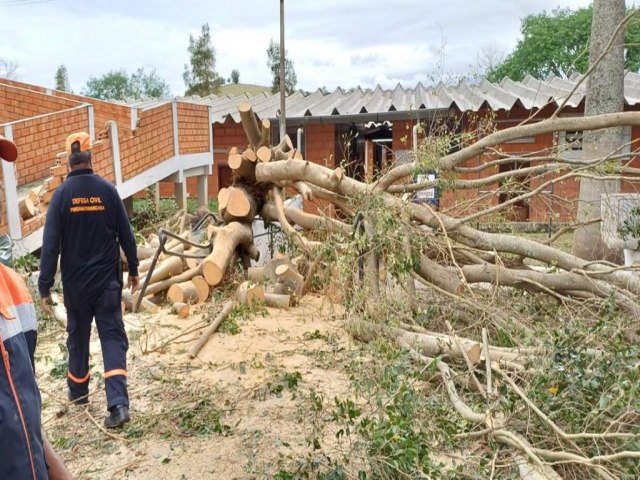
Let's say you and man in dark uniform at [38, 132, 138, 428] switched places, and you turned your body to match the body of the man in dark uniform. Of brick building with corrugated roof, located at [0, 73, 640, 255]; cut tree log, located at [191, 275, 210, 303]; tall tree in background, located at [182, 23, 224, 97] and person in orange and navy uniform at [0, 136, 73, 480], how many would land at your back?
1

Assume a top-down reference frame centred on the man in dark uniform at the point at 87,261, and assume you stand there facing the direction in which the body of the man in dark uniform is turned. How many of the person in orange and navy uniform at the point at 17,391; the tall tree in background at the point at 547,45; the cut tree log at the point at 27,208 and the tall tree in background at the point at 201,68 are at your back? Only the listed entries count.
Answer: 1

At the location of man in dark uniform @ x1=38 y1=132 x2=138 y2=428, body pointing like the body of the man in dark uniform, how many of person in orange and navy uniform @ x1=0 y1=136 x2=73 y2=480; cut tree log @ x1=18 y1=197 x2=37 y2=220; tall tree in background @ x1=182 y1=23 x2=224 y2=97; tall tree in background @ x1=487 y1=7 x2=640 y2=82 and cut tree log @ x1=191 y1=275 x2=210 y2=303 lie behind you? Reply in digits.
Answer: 1

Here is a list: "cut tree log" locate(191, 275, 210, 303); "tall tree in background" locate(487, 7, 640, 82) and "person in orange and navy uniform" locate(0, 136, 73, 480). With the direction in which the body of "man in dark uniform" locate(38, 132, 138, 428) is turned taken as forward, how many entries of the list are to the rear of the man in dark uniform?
1

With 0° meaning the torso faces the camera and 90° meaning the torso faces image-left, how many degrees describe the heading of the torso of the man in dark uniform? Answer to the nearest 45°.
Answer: approximately 180°

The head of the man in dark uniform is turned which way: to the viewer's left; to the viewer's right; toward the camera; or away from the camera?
away from the camera

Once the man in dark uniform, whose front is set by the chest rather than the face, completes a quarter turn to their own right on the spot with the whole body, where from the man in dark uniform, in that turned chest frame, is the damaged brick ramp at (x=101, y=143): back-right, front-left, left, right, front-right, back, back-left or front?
left

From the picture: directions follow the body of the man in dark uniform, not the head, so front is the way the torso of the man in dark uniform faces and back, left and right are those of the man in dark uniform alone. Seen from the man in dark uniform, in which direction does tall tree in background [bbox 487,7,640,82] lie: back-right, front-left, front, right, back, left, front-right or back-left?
front-right

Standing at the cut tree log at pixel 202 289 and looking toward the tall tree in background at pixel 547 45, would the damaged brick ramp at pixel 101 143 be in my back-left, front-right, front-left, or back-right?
front-left

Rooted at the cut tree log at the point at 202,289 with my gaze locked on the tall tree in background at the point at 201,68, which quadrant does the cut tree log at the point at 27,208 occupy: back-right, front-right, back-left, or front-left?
front-left

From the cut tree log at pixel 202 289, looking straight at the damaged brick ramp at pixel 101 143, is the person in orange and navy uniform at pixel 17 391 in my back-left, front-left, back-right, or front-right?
back-left

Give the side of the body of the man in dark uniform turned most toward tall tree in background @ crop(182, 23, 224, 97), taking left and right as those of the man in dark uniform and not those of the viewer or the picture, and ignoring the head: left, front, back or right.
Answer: front

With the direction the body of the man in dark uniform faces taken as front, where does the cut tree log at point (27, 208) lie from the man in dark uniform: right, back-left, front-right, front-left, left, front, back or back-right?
front

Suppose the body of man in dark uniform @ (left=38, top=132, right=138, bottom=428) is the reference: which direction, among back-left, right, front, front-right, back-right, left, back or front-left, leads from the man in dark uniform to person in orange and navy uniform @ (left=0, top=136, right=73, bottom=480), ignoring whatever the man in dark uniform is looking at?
back
